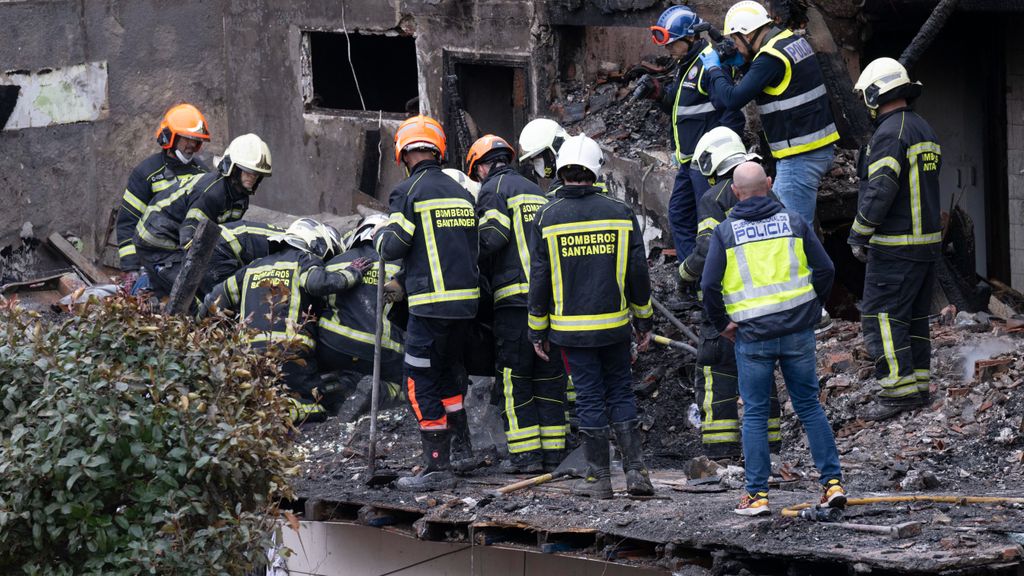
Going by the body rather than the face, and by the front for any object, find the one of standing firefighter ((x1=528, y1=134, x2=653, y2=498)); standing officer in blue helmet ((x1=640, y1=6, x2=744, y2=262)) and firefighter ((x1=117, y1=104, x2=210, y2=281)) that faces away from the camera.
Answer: standing firefighter ((x1=528, y1=134, x2=653, y2=498))

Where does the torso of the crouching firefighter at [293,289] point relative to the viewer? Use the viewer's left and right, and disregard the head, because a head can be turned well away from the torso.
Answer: facing away from the viewer and to the right of the viewer

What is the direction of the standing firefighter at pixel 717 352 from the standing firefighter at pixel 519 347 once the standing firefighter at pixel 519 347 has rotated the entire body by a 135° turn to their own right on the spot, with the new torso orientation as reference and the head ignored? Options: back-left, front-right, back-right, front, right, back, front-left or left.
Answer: front

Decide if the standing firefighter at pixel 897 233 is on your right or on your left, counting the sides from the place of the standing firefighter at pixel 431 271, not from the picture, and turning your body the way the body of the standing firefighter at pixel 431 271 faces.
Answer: on your right

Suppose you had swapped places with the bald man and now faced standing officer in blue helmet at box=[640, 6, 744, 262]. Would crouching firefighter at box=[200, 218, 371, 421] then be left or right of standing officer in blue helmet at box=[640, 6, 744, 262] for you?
left

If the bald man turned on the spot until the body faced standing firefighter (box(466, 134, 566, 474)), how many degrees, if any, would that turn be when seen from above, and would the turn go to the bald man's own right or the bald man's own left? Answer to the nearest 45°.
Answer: approximately 45° to the bald man's own left

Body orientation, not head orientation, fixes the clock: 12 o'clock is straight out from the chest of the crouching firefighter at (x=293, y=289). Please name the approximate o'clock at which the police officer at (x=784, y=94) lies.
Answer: The police officer is roughly at 2 o'clock from the crouching firefighter.

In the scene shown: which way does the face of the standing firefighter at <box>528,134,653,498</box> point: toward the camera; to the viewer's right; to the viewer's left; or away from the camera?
away from the camera

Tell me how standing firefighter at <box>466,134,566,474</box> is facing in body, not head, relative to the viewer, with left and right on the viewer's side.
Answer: facing away from the viewer and to the left of the viewer

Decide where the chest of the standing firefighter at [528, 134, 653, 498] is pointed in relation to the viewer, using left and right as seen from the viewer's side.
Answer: facing away from the viewer

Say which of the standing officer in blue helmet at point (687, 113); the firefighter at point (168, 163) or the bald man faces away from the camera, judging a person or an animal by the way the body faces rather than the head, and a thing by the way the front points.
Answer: the bald man

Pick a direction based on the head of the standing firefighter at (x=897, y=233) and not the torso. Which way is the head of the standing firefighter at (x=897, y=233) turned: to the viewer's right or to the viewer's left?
to the viewer's left

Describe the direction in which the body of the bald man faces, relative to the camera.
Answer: away from the camera

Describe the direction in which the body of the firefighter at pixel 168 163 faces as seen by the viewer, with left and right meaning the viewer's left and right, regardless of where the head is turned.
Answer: facing the viewer and to the right of the viewer

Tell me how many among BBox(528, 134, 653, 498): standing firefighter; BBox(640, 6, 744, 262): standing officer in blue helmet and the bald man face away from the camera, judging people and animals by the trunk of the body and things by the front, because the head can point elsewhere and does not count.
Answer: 2

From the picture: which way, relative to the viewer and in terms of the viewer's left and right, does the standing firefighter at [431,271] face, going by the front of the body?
facing away from the viewer and to the left of the viewer
